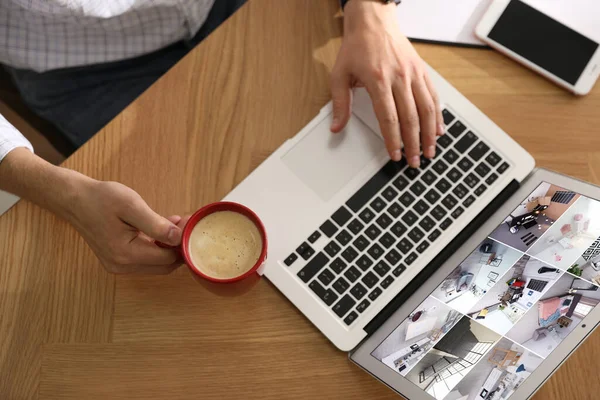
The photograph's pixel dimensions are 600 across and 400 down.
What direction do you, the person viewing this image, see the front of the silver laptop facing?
facing away from the viewer and to the left of the viewer
